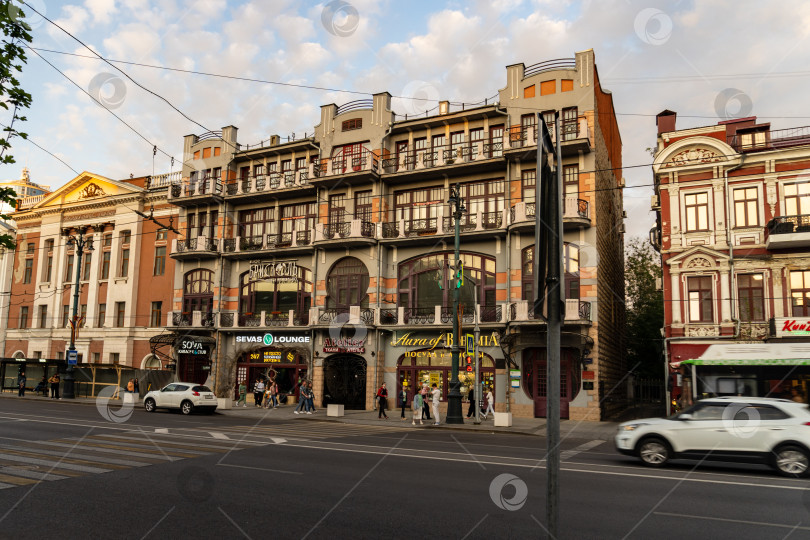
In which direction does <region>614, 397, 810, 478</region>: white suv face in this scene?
to the viewer's left

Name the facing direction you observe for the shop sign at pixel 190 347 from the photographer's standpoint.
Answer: facing the viewer

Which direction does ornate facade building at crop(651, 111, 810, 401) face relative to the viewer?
toward the camera

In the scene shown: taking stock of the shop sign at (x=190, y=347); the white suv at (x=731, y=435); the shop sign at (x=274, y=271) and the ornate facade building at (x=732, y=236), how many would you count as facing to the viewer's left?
1

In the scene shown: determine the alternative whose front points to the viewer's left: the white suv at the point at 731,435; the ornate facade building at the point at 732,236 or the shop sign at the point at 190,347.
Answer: the white suv

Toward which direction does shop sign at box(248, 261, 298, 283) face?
toward the camera

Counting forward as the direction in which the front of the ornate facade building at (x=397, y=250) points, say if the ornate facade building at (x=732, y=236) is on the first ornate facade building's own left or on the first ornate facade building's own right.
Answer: on the first ornate facade building's own left

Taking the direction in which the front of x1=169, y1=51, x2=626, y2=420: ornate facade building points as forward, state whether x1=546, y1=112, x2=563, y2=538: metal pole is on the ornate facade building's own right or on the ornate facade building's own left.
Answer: on the ornate facade building's own left

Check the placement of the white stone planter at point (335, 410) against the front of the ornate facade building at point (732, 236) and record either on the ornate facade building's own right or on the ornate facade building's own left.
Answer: on the ornate facade building's own right

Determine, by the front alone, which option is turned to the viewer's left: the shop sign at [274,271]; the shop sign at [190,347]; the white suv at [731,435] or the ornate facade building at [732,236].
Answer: the white suv

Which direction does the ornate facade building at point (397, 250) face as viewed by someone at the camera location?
facing the viewer and to the left of the viewer

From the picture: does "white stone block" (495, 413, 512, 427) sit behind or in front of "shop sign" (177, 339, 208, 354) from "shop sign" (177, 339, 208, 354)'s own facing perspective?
in front

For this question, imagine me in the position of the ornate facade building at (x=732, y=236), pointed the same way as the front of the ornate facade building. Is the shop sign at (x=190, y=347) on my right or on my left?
on my right
